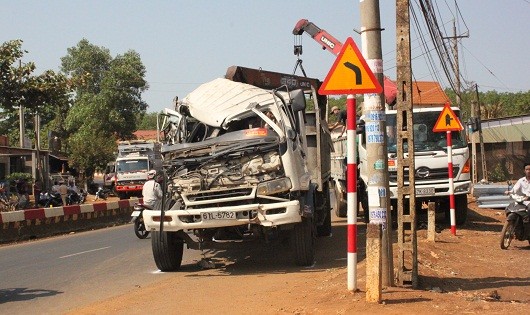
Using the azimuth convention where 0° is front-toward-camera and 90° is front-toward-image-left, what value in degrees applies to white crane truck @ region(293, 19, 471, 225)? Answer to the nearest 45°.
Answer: approximately 315°

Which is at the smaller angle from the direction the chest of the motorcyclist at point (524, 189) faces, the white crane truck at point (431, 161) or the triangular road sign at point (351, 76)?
the triangular road sign

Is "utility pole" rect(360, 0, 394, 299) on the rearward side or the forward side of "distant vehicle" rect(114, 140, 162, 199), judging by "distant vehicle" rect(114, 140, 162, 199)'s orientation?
on the forward side

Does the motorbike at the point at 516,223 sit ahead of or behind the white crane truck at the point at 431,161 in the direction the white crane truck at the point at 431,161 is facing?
ahead

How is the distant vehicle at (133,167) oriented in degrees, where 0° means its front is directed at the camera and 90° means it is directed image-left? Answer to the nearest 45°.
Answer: approximately 0°

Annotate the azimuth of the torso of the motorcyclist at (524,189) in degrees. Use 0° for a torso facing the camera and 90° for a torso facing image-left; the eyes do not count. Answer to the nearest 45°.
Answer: approximately 45°

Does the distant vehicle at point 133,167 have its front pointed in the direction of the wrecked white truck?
yes

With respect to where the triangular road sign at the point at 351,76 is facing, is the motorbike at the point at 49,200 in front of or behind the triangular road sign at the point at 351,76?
behind

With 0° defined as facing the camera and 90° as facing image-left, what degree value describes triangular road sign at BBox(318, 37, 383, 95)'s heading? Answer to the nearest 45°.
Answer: approximately 0°

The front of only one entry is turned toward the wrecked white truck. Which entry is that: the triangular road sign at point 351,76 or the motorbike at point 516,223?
the motorbike

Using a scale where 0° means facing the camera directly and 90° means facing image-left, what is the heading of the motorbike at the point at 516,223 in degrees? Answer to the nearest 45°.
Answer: approximately 45°
